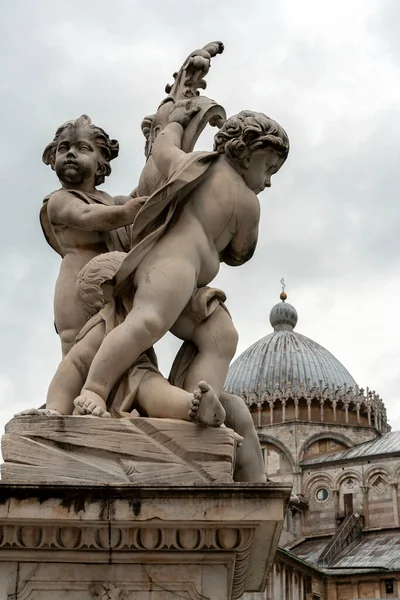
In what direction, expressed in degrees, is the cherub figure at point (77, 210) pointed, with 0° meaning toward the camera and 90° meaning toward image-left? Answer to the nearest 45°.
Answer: approximately 315°
